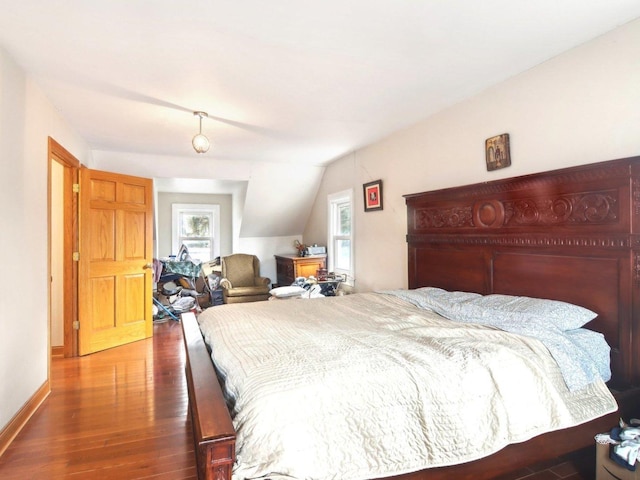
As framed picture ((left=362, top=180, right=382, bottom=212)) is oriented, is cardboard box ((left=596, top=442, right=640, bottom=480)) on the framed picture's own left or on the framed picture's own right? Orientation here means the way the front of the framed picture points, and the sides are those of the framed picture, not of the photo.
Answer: on the framed picture's own left

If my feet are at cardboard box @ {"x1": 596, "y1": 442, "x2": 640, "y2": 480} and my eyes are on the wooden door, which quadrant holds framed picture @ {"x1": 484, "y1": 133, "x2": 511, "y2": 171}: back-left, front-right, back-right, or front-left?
front-right

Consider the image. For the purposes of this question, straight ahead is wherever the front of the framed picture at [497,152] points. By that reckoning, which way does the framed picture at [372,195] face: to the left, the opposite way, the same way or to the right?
the same way

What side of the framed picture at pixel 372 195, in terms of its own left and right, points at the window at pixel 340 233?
right

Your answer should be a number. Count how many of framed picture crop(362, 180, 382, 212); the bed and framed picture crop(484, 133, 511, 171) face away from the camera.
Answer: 0

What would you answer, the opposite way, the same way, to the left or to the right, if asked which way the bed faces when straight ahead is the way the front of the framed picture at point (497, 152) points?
the same way

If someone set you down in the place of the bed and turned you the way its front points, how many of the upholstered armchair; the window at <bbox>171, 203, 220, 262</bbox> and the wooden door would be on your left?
0

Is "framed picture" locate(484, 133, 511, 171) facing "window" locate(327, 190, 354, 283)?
no

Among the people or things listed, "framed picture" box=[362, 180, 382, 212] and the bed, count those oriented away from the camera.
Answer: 0

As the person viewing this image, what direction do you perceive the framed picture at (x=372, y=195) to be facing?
facing the viewer and to the left of the viewer

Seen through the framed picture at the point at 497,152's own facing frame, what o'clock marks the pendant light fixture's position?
The pendant light fixture is roughly at 1 o'clock from the framed picture.

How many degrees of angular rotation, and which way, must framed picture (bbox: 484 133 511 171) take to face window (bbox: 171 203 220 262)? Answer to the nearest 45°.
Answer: approximately 45° to its right

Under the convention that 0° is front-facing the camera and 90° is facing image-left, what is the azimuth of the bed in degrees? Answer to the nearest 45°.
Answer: approximately 45°
